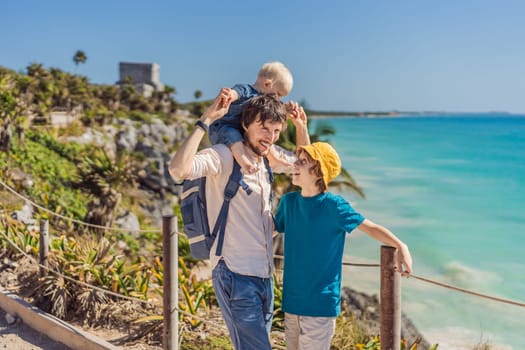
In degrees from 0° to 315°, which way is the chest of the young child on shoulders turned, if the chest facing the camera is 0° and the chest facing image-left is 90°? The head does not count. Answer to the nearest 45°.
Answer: approximately 315°

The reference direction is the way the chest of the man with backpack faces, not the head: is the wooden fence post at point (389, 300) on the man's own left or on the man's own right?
on the man's own left

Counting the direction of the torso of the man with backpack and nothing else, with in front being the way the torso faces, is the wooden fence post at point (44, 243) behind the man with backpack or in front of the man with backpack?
behind

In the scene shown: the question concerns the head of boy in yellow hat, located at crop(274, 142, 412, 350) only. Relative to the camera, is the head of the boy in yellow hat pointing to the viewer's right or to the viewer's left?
to the viewer's left

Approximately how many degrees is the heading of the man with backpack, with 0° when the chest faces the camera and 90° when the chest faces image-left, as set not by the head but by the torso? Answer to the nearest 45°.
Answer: approximately 315°

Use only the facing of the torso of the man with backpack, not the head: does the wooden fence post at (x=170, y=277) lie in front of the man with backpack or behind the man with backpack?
behind
